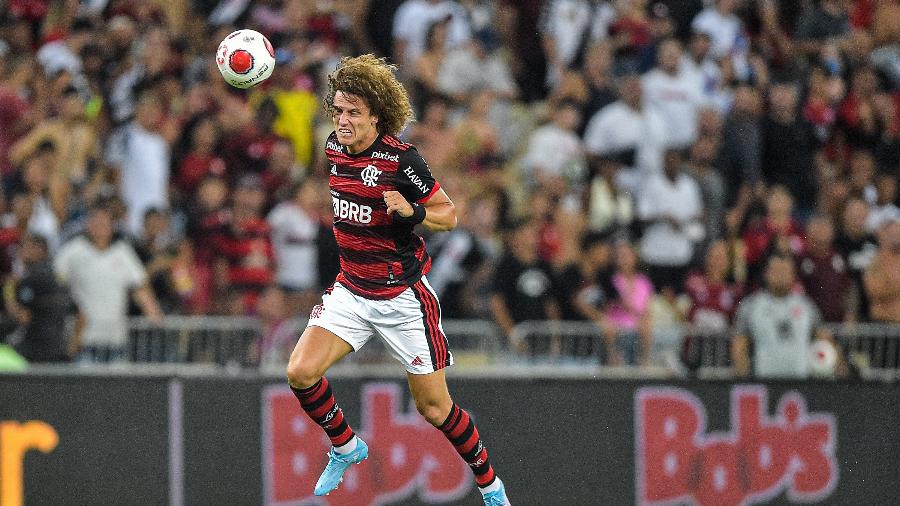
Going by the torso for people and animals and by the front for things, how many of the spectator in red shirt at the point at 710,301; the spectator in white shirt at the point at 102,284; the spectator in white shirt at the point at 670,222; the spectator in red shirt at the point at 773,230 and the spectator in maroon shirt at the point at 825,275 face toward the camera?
5

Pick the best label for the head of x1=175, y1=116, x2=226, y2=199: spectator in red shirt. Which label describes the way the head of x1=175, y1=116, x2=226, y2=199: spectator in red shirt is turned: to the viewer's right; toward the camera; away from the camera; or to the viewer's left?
toward the camera

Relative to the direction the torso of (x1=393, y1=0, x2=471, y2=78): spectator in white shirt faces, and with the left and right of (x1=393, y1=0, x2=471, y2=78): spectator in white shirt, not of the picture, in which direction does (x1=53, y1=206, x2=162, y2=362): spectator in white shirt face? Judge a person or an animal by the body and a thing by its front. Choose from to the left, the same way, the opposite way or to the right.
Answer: the same way

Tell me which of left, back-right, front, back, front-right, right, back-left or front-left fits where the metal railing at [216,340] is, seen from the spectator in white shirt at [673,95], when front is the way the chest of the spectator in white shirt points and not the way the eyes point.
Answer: front-right

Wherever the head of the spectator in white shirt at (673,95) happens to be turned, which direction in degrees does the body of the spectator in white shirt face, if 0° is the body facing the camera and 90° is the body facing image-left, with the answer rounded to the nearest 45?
approximately 0°

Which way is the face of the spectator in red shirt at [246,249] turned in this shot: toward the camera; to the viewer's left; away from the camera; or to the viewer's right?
toward the camera

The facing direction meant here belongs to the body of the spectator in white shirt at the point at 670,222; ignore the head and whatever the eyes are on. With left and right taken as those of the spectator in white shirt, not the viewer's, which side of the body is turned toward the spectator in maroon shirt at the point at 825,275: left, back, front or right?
left

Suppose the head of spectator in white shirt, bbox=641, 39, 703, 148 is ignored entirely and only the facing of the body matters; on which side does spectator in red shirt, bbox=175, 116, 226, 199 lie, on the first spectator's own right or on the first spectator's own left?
on the first spectator's own right

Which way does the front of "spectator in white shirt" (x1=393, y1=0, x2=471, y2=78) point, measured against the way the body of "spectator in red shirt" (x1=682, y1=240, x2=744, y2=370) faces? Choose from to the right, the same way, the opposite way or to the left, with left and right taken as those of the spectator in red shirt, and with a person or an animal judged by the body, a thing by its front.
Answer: the same way

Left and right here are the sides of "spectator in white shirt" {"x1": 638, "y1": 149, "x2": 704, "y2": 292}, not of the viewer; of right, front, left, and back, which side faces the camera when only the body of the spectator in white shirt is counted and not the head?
front

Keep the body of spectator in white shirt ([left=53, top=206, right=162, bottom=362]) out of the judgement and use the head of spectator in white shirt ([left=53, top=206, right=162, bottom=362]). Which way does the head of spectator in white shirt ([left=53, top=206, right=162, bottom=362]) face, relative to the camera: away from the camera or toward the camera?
toward the camera

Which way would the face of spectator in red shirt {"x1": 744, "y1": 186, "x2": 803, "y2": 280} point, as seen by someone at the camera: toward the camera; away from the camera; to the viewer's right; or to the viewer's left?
toward the camera

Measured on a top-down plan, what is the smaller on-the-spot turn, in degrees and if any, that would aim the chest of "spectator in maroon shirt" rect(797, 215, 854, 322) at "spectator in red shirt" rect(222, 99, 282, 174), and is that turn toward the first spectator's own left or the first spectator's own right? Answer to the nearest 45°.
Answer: approximately 90° to the first spectator's own right

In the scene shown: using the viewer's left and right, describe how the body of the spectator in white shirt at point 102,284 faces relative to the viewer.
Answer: facing the viewer
